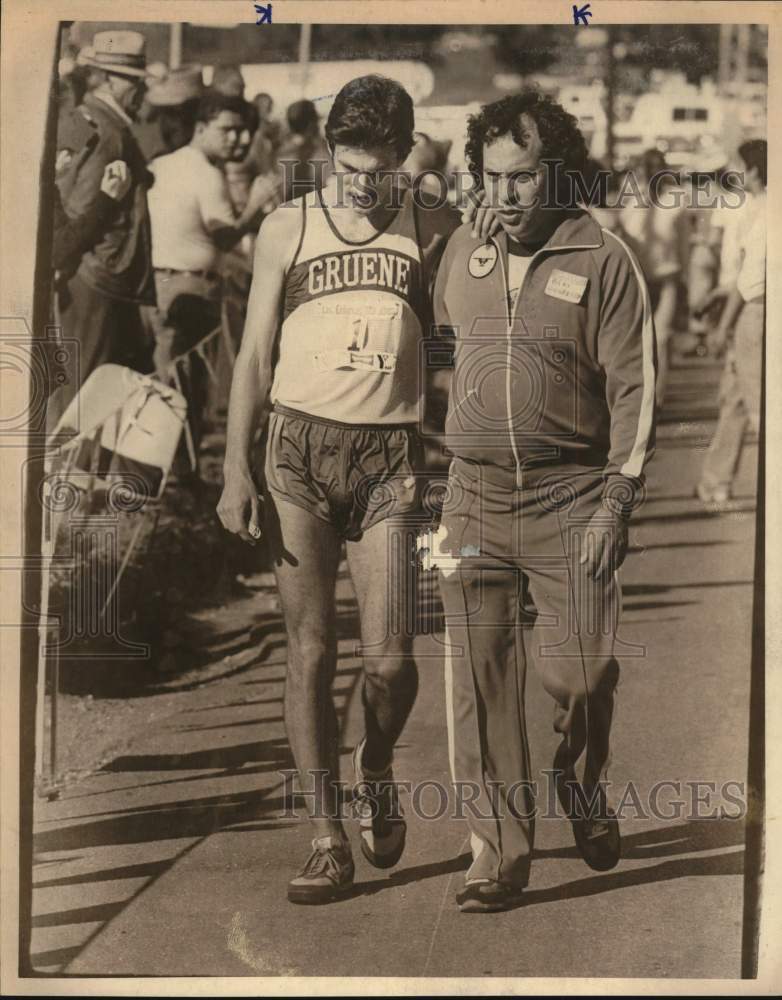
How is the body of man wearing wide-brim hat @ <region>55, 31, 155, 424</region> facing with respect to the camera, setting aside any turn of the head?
to the viewer's right

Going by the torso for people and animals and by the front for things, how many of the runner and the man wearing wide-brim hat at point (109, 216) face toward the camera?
1

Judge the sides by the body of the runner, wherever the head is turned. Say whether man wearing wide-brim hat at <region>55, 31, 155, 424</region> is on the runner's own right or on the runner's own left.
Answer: on the runner's own right

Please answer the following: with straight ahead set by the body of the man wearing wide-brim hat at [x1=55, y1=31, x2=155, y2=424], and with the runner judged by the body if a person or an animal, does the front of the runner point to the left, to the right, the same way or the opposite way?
to the right
